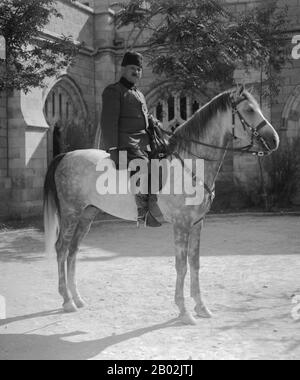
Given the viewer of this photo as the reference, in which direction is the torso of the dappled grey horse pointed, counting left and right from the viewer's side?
facing to the right of the viewer
